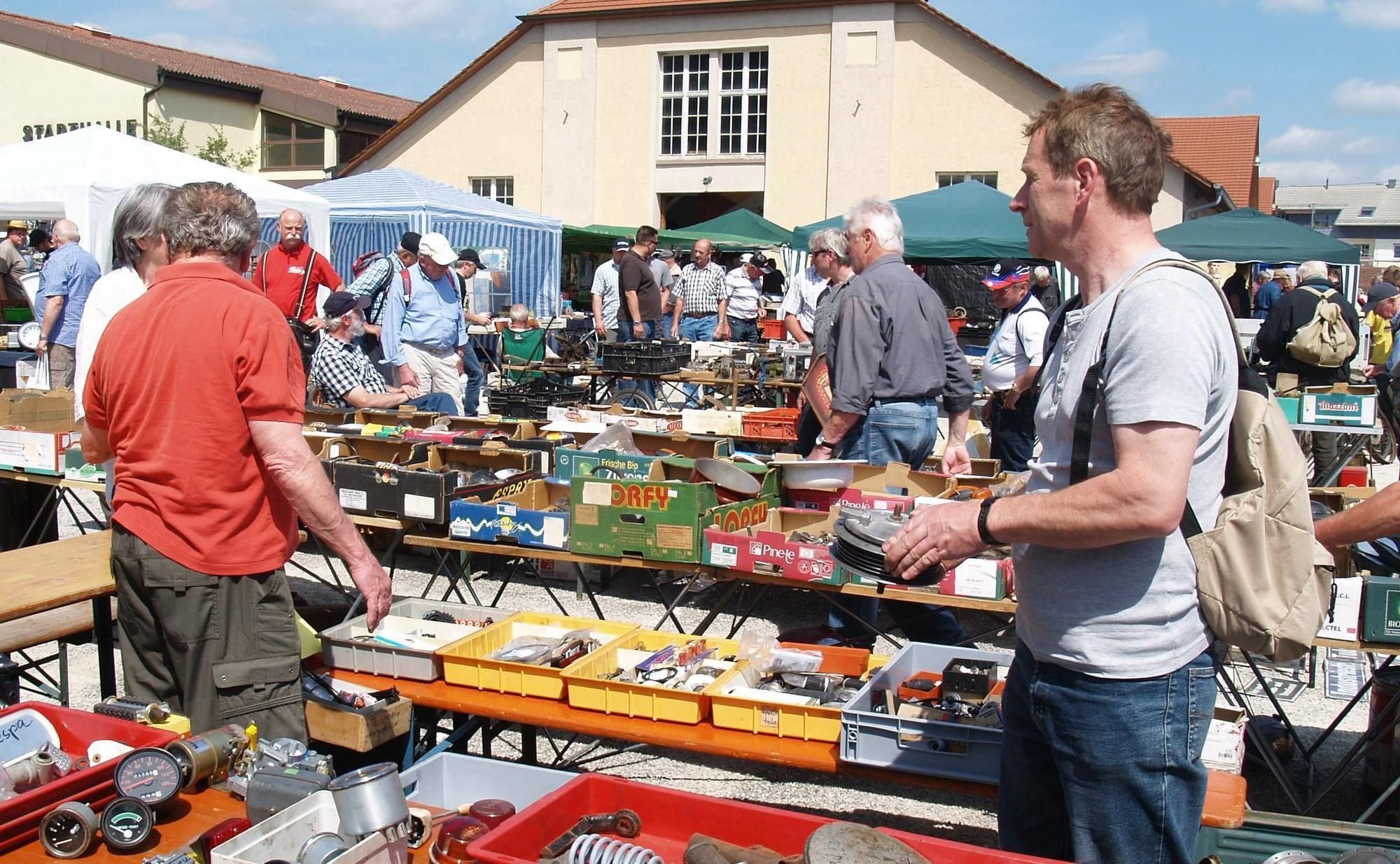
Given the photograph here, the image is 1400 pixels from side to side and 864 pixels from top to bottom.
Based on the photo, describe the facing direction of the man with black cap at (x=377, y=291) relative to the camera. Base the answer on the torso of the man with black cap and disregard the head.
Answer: to the viewer's right

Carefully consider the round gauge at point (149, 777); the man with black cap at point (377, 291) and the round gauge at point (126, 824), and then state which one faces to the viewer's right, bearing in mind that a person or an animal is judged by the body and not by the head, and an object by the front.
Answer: the man with black cap

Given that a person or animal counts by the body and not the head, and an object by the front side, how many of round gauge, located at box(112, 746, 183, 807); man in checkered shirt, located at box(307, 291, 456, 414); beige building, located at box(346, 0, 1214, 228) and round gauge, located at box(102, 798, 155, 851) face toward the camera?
3

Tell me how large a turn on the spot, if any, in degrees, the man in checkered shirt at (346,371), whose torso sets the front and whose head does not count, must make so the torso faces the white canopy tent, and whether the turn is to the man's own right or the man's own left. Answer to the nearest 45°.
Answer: approximately 135° to the man's own left

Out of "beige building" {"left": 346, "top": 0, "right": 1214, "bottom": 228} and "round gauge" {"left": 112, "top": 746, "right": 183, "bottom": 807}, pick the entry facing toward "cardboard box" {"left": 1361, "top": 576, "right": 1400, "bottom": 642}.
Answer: the beige building

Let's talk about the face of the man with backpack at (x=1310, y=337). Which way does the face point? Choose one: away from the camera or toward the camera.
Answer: away from the camera

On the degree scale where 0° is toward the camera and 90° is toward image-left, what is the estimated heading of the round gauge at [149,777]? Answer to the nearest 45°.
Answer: approximately 0°

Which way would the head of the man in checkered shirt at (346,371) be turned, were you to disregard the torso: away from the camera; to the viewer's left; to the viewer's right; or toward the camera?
to the viewer's right

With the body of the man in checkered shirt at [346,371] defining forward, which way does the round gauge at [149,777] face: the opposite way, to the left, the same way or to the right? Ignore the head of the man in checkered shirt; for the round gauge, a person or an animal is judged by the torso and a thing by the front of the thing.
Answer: to the right

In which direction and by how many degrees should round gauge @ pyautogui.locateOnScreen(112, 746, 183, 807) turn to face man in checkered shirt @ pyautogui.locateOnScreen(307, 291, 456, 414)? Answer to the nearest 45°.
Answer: approximately 180°
